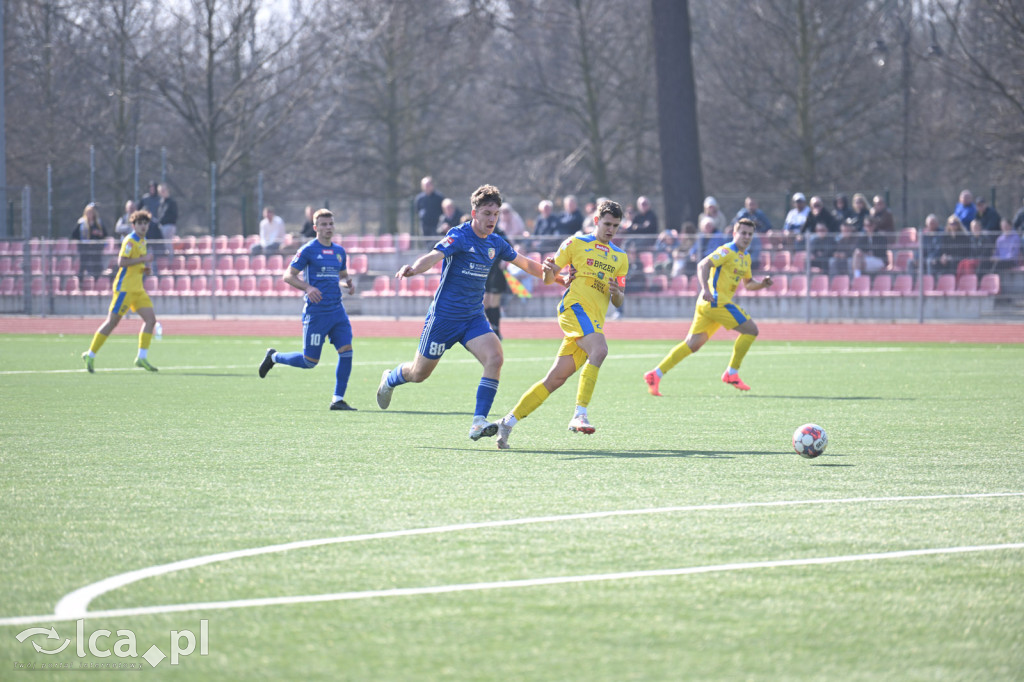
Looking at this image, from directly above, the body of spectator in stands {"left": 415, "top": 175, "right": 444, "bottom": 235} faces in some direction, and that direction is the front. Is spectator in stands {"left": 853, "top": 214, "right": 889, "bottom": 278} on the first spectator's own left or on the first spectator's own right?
on the first spectator's own left

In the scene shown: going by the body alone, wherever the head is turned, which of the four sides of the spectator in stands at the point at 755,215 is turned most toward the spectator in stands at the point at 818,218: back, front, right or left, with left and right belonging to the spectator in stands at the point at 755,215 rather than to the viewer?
left

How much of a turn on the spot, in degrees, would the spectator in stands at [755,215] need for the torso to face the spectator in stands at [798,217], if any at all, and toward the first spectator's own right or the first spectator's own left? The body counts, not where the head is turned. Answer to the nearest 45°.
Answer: approximately 135° to the first spectator's own left

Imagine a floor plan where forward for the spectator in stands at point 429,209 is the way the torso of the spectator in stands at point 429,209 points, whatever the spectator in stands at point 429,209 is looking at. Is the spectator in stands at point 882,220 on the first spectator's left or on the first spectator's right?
on the first spectator's left

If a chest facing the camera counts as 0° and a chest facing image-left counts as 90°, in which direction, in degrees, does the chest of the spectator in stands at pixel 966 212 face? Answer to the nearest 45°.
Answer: approximately 0°

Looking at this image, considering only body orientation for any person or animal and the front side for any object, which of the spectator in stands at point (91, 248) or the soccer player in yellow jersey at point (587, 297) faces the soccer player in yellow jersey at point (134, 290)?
the spectator in stands

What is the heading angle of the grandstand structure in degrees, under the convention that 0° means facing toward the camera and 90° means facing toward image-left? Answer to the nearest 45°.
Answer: approximately 0°

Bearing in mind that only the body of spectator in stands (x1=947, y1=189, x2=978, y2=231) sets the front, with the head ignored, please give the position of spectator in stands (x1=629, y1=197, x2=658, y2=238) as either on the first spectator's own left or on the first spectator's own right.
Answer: on the first spectator's own right
